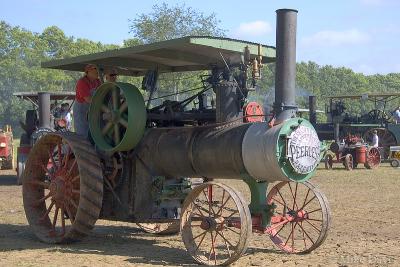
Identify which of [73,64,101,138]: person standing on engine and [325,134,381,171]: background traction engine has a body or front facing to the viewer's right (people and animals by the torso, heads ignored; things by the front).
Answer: the person standing on engine

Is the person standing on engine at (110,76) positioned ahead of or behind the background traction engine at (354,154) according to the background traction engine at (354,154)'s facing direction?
ahead

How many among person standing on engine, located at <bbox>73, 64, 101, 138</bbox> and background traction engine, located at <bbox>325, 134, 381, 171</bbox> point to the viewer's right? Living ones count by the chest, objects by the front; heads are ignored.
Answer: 1

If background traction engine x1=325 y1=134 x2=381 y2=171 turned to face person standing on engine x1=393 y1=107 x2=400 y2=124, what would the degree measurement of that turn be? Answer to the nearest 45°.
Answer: approximately 135° to its right

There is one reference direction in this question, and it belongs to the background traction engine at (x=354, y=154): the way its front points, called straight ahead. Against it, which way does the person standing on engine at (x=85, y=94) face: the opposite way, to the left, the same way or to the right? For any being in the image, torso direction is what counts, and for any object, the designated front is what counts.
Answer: the opposite way

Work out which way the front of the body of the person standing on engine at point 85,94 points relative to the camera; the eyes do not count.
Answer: to the viewer's right

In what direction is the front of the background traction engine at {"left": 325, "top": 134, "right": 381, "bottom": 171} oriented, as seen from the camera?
facing the viewer and to the left of the viewer

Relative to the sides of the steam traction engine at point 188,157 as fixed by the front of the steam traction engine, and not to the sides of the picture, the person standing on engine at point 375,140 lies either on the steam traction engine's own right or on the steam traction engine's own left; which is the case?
on the steam traction engine's own left

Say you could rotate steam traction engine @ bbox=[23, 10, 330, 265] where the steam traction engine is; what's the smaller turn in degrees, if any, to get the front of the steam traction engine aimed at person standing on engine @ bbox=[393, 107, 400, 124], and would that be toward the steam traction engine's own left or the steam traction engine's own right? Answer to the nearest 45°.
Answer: approximately 90° to the steam traction engine's own left

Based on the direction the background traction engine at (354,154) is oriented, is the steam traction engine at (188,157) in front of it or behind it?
in front

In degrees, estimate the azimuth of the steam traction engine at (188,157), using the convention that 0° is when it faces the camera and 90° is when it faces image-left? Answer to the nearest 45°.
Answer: approximately 315°

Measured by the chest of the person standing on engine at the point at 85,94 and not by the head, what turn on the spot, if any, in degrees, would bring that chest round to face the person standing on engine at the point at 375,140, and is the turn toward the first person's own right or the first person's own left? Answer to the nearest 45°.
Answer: approximately 45° to the first person's own left
